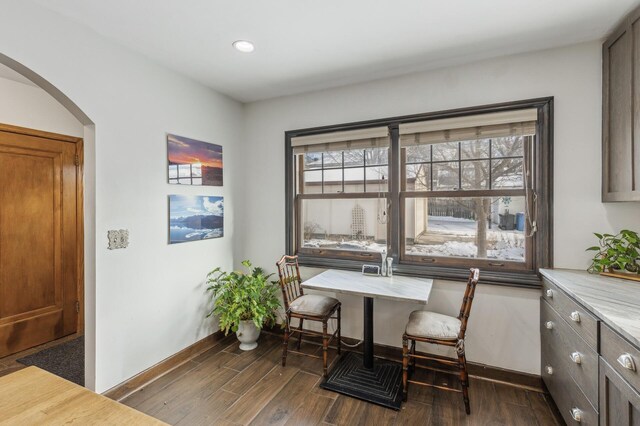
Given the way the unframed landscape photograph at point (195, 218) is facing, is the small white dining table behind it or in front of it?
in front

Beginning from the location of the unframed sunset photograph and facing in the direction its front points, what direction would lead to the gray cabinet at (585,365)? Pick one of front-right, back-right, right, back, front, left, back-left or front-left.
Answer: front

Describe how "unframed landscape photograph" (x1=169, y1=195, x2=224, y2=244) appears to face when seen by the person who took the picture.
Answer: facing the viewer and to the right of the viewer

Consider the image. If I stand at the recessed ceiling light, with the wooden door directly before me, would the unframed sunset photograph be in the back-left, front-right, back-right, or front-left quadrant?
front-right

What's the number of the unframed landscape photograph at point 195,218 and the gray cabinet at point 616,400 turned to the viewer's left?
1

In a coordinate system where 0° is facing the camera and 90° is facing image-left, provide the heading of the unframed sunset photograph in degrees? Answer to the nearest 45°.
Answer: approximately 315°

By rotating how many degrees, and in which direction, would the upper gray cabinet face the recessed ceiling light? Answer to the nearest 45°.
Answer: approximately 45° to its left

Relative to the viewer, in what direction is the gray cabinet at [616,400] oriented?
to the viewer's left

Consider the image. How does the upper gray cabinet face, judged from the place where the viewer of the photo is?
facing to the left of the viewer

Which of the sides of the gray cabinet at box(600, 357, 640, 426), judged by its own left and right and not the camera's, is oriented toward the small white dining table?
front

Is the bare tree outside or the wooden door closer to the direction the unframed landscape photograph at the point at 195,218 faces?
the bare tree outside

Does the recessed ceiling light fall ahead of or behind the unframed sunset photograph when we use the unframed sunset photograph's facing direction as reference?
ahead

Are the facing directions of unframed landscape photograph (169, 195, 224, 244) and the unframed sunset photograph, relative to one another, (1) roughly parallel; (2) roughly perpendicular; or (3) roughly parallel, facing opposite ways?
roughly parallel

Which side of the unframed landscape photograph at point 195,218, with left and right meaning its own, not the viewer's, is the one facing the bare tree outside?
left

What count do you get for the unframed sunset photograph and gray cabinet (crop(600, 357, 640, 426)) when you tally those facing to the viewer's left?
1

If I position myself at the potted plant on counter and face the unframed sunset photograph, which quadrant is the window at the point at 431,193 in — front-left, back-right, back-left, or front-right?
front-right

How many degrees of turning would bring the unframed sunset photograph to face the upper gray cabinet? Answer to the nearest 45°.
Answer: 0° — it already faces it

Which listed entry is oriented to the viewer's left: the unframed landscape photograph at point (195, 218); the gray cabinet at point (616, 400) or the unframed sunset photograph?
the gray cabinet
